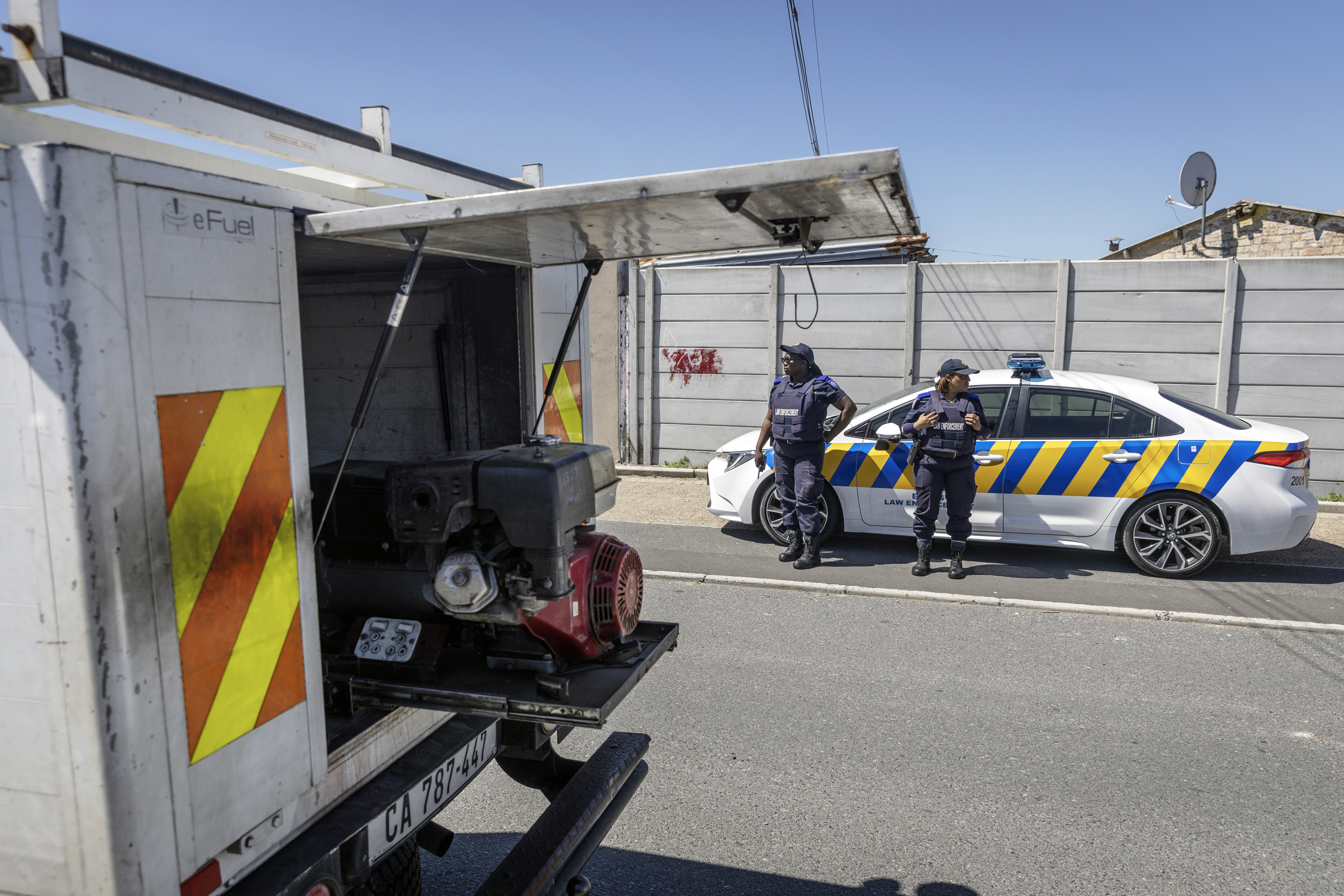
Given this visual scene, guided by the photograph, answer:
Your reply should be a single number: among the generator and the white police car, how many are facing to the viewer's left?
1

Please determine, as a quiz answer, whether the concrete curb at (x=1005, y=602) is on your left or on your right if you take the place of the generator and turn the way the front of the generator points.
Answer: on your left

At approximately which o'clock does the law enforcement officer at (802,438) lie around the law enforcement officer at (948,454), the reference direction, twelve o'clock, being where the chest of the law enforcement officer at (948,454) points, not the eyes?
the law enforcement officer at (802,438) is roughly at 3 o'clock from the law enforcement officer at (948,454).

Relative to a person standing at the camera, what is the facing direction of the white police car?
facing to the left of the viewer

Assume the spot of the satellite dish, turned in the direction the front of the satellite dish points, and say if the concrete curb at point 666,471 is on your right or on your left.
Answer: on your left

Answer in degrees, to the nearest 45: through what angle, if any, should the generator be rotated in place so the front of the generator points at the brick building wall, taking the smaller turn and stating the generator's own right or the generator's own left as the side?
approximately 135° to the generator's own left

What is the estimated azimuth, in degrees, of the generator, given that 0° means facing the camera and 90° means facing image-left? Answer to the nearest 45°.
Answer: approximately 0°
